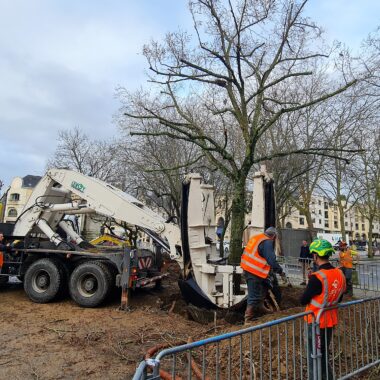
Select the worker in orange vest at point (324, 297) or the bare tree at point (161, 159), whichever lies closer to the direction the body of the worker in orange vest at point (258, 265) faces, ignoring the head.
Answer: the bare tree

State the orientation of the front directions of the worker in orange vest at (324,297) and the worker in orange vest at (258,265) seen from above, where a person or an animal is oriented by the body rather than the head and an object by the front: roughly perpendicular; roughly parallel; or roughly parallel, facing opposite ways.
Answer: roughly perpendicular

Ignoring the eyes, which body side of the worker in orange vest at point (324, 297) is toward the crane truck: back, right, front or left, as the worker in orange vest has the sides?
front

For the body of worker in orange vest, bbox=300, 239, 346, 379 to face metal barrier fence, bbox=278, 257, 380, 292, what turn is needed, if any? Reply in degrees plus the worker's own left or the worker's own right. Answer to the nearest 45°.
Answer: approximately 45° to the worker's own right

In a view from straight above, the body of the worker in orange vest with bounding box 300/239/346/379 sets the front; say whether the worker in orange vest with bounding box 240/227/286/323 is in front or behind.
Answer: in front

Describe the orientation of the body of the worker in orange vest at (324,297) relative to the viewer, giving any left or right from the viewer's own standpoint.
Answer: facing away from the viewer and to the left of the viewer

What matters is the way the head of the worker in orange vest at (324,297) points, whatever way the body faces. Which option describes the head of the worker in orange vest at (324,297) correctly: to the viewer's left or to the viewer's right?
to the viewer's left

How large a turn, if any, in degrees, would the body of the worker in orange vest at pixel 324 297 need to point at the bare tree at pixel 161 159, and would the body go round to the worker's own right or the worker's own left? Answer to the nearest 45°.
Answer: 0° — they already face it

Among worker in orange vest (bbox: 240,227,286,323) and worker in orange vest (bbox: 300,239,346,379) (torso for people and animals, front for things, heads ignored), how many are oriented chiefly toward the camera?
0

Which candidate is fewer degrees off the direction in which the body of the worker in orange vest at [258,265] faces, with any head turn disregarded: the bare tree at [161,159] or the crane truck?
the bare tree
